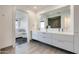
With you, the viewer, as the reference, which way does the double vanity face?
facing the viewer and to the left of the viewer
